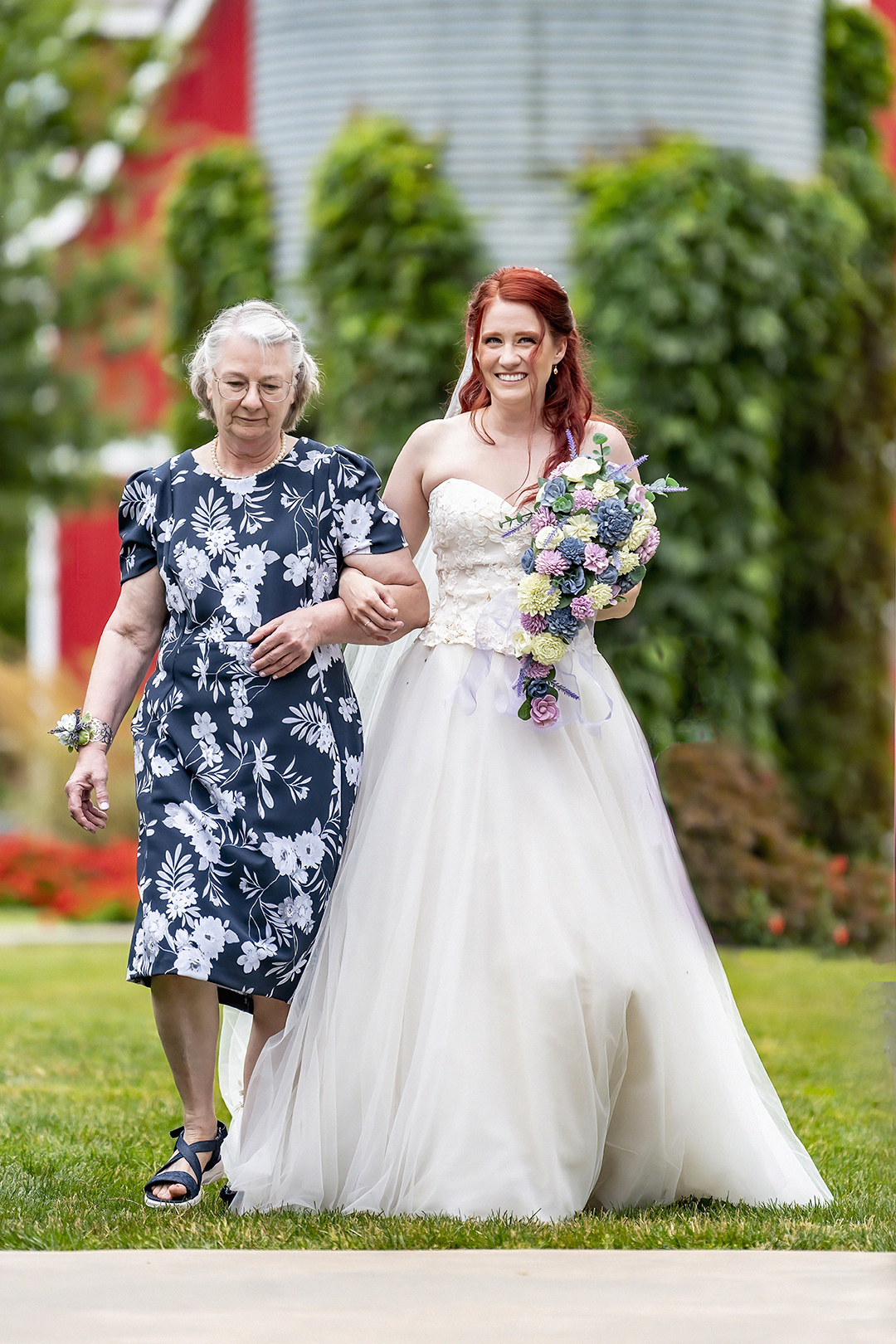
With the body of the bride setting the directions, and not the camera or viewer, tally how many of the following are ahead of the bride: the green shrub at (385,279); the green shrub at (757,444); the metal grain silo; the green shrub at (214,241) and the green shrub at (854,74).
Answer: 0

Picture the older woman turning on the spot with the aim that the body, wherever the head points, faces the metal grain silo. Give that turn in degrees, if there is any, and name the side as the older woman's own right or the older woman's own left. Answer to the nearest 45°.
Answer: approximately 180°

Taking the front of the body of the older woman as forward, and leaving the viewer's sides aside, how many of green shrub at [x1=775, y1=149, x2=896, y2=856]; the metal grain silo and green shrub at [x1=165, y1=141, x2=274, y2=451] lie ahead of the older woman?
0

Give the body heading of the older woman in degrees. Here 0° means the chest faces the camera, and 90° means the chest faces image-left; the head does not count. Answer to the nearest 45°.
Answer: approximately 0°

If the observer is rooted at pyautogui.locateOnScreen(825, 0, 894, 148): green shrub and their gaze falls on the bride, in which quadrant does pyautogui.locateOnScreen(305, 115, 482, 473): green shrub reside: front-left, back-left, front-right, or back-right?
front-right

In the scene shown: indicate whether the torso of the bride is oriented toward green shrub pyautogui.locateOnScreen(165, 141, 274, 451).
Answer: no

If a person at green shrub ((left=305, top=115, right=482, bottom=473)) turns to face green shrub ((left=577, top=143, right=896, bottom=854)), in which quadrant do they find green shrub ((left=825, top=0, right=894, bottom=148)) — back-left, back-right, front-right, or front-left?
front-left

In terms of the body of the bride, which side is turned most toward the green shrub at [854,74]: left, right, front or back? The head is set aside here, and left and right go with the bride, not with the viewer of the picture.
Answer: back

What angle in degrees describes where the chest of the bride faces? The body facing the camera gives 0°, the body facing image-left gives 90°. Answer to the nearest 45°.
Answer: approximately 0°

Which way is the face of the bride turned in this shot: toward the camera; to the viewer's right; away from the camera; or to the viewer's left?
toward the camera

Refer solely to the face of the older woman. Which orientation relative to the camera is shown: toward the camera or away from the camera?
toward the camera

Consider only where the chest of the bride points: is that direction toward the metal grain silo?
no

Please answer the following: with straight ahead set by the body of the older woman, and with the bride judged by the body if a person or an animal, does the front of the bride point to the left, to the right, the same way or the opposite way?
the same way

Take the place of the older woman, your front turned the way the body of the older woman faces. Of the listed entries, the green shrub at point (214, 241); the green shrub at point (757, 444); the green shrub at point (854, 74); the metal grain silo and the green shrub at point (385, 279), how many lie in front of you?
0

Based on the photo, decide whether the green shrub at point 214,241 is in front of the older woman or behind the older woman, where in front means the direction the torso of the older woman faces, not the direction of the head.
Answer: behind

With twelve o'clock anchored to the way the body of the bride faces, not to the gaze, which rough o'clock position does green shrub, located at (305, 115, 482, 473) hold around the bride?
The green shrub is roughly at 6 o'clock from the bride.

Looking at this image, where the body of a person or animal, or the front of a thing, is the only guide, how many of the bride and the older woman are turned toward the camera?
2
